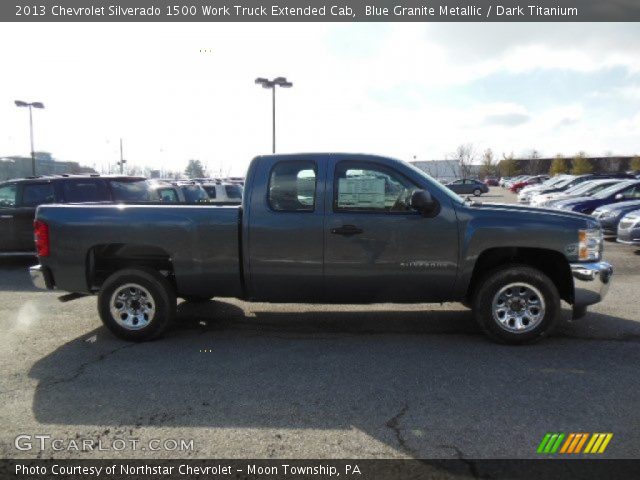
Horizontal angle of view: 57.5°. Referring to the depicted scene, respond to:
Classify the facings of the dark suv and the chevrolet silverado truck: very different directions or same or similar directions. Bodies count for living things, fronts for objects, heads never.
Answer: very different directions

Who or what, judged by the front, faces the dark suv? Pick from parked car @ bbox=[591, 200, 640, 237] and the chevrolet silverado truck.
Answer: the parked car

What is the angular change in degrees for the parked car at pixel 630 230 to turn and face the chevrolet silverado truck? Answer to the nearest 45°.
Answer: approximately 45° to its left

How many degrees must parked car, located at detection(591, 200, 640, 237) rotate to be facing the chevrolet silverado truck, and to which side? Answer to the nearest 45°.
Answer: approximately 45° to its left

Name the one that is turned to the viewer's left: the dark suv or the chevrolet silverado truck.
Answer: the dark suv

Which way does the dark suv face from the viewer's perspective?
to the viewer's left

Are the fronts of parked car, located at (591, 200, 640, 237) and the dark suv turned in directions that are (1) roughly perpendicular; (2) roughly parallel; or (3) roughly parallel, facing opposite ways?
roughly parallel

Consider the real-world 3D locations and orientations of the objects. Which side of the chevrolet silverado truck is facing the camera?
right

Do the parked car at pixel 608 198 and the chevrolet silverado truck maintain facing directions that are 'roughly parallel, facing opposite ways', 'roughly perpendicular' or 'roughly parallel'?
roughly parallel, facing opposite ways

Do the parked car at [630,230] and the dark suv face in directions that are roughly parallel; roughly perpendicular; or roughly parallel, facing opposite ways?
roughly parallel

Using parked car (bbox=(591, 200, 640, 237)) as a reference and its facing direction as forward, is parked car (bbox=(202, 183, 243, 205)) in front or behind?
in front

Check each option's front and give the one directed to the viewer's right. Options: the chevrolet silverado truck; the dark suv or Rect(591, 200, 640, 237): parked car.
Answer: the chevrolet silverado truck

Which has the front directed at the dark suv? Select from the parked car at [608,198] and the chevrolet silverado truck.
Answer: the parked car

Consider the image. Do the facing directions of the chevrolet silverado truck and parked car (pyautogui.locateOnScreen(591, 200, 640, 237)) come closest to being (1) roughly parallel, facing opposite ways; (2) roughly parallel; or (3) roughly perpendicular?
roughly parallel, facing opposite ways

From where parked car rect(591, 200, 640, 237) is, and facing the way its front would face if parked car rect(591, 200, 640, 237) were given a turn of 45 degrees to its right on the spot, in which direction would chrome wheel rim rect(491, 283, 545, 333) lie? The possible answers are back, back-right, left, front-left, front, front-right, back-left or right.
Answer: left

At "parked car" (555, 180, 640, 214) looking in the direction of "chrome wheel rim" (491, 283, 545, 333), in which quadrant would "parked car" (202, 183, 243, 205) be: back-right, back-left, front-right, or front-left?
front-right

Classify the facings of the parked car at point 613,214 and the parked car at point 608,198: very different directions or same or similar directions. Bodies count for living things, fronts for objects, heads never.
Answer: same or similar directions

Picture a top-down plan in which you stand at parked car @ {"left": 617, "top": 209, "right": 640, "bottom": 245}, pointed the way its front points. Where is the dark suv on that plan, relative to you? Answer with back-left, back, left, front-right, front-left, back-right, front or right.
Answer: front

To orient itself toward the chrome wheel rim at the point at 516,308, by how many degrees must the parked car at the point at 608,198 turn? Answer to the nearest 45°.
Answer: approximately 45° to its left

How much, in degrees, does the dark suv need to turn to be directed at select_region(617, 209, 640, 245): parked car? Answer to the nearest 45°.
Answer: approximately 180°

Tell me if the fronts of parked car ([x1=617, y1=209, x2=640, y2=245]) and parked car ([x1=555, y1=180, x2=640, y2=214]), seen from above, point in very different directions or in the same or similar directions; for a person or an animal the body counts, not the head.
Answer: same or similar directions

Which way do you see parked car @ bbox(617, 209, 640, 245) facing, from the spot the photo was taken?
facing the viewer and to the left of the viewer
